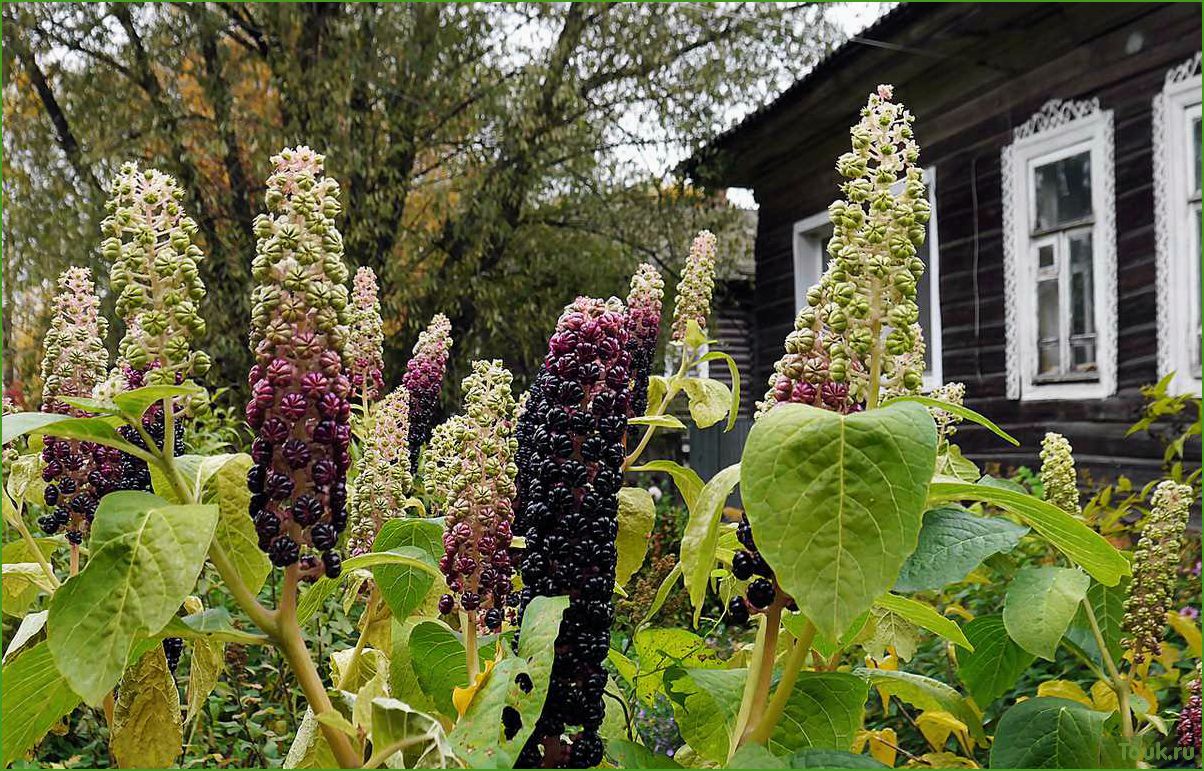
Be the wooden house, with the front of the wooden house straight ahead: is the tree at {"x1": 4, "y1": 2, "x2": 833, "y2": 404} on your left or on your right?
on your right

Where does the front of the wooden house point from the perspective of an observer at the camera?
facing the viewer and to the left of the viewer
